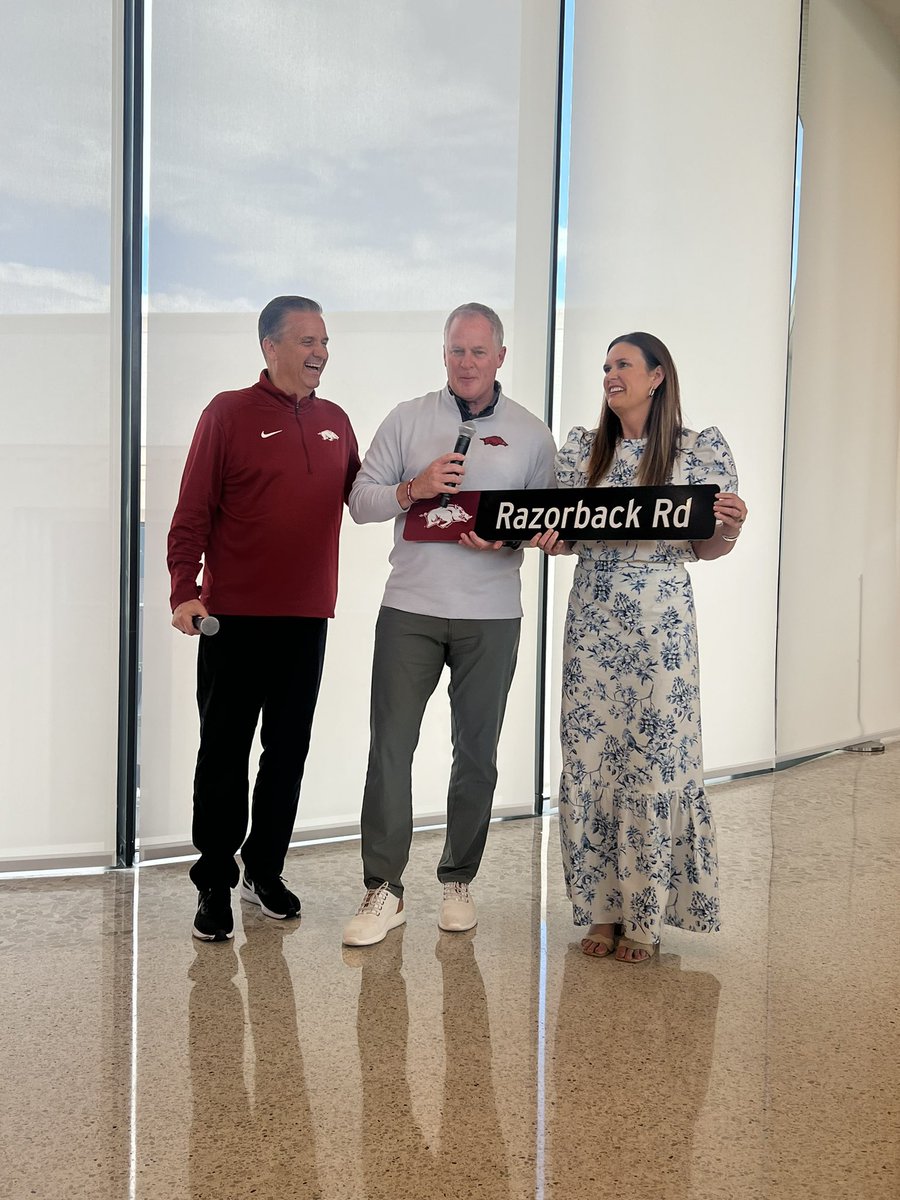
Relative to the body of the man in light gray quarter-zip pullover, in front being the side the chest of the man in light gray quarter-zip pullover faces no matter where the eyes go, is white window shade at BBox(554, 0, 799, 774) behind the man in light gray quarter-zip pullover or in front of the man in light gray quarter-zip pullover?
behind

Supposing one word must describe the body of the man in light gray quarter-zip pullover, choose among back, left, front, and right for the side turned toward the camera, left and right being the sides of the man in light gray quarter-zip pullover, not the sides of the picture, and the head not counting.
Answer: front

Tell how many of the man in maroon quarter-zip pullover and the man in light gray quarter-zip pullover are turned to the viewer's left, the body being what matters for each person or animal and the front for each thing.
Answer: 0

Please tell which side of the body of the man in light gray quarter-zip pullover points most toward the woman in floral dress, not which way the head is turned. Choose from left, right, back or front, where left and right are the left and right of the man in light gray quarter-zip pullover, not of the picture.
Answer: left

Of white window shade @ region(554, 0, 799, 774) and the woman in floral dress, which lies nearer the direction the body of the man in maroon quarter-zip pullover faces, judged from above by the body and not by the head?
the woman in floral dress

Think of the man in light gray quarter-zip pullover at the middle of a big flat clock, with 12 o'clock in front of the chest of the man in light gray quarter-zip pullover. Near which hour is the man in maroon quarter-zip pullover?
The man in maroon quarter-zip pullover is roughly at 3 o'clock from the man in light gray quarter-zip pullover.

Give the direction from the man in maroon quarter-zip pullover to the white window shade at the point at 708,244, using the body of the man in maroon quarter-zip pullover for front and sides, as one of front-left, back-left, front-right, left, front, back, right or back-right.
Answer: left

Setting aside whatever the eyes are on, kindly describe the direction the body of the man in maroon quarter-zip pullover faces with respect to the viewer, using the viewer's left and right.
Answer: facing the viewer and to the right of the viewer
